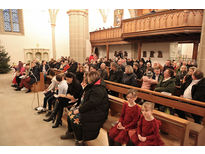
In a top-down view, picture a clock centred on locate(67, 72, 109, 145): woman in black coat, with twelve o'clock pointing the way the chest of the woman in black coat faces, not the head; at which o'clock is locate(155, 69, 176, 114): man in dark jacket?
The man in dark jacket is roughly at 5 o'clock from the woman in black coat.

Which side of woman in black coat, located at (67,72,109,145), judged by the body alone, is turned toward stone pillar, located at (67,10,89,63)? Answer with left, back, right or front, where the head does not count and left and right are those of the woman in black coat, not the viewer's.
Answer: right

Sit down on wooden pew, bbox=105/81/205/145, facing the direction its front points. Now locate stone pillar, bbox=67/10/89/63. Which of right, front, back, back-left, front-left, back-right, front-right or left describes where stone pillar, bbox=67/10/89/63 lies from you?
right

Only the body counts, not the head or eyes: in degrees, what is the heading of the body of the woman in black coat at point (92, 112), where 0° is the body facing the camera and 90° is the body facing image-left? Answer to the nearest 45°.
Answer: approximately 90°

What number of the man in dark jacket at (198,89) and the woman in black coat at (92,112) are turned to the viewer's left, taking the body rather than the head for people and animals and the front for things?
2

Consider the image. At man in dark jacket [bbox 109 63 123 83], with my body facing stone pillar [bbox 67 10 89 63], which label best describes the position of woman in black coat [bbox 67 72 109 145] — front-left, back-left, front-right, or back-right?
back-left

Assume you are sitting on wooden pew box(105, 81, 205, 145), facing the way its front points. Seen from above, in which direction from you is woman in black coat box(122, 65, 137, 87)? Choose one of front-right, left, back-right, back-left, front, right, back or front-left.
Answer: right

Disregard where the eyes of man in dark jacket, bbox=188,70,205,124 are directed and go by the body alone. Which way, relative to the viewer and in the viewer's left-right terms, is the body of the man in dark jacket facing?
facing to the left of the viewer

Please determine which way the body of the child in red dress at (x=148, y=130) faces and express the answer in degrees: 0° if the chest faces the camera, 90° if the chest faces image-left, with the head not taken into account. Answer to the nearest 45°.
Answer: approximately 45°
